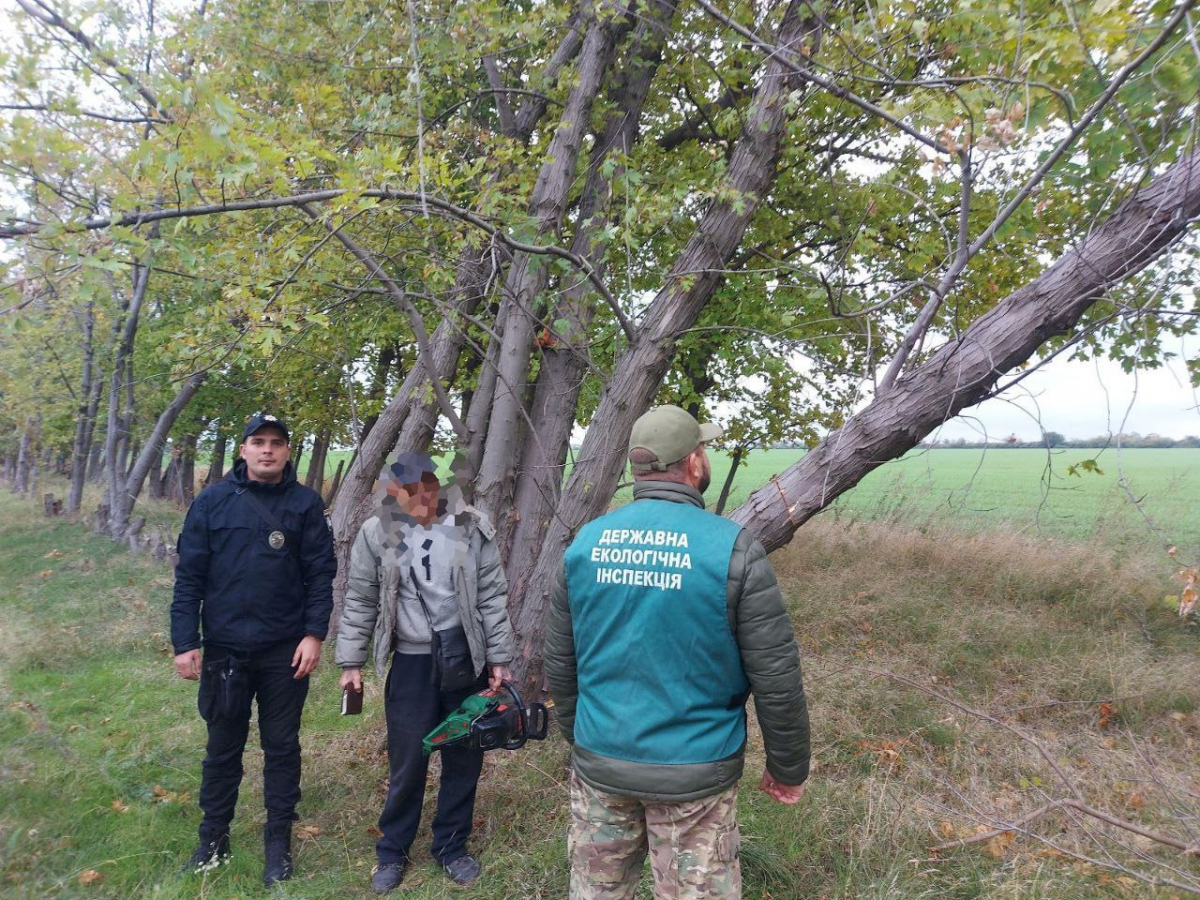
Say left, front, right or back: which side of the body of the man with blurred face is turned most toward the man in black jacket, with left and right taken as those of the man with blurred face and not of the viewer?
right

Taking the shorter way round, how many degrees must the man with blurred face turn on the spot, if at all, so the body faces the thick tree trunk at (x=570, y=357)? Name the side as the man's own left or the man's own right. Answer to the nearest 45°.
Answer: approximately 180°

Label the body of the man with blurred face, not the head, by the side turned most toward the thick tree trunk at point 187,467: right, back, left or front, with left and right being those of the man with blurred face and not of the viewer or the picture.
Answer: back

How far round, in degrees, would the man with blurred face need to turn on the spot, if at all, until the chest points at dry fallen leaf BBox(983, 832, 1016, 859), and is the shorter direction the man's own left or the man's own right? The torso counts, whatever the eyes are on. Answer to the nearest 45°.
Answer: approximately 90° to the man's own left

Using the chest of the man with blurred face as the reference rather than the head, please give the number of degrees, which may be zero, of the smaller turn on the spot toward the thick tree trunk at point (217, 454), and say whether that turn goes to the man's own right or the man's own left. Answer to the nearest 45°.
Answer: approximately 180°

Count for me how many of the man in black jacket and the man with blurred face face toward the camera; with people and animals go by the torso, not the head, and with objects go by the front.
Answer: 2

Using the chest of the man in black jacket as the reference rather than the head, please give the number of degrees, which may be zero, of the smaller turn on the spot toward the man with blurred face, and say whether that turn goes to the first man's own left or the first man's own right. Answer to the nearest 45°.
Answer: approximately 45° to the first man's own left

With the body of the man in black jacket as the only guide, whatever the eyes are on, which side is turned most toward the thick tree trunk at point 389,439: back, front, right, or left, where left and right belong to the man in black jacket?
back

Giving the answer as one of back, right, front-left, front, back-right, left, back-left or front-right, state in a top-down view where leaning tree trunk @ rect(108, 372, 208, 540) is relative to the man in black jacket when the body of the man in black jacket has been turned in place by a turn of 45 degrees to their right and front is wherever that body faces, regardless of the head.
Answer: back-right

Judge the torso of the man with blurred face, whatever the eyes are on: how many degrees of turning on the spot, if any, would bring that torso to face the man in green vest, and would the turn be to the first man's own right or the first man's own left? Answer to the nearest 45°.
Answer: approximately 45° to the first man's own left

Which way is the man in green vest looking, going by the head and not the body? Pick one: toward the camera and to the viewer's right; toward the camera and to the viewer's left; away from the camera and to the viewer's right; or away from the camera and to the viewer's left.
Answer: away from the camera and to the viewer's right
